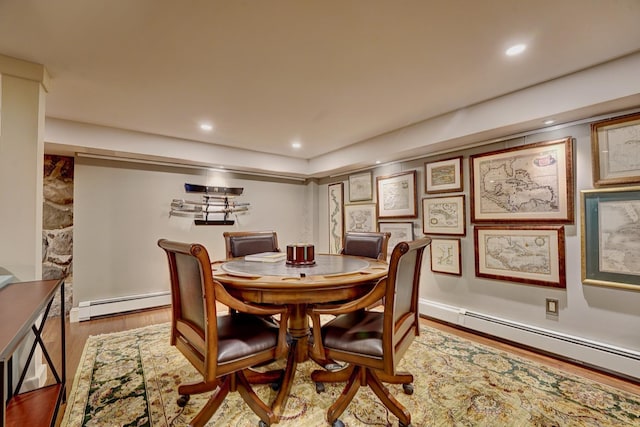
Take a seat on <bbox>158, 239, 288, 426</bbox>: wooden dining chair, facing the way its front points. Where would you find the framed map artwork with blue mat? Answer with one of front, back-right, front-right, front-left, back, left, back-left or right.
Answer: front-right

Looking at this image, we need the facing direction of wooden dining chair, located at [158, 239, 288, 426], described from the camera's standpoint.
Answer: facing away from the viewer and to the right of the viewer

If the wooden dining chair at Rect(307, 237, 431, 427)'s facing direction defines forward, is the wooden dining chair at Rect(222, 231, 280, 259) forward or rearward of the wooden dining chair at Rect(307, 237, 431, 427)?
forward

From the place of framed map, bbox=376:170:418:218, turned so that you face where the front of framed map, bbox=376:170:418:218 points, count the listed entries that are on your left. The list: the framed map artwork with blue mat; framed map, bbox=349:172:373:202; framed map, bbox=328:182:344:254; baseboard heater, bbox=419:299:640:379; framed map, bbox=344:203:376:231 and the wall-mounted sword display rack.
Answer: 2

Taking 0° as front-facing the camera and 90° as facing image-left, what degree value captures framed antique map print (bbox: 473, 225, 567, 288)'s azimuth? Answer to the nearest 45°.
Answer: approximately 45°

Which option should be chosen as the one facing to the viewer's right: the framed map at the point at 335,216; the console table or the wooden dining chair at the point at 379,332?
the console table

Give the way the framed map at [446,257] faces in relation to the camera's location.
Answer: facing the viewer and to the left of the viewer

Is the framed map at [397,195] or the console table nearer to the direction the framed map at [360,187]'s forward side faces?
the console table

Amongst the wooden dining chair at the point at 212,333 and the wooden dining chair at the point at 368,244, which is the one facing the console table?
the wooden dining chair at the point at 368,244

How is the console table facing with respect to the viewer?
to the viewer's right

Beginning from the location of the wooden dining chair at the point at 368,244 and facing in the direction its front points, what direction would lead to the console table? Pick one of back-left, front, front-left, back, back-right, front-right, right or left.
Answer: front

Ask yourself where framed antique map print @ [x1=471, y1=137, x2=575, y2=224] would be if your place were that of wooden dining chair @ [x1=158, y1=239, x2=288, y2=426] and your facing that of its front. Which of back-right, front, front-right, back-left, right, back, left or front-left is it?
front-right

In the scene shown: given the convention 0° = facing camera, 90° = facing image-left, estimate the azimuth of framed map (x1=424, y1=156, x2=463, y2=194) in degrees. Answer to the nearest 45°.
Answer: approximately 45°

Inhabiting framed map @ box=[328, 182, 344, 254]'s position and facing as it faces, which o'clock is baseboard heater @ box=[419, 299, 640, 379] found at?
The baseboard heater is roughly at 9 o'clock from the framed map.

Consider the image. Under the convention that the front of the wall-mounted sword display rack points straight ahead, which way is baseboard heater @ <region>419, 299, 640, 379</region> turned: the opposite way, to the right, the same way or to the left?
to the right

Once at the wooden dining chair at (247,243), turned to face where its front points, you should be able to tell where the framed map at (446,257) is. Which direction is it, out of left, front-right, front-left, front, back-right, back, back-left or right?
front-left

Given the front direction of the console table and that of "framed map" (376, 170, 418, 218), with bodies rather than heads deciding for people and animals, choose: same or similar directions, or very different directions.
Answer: very different directions

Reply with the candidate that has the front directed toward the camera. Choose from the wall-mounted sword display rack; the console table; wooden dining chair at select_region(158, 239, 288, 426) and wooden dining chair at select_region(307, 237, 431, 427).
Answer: the wall-mounted sword display rack
